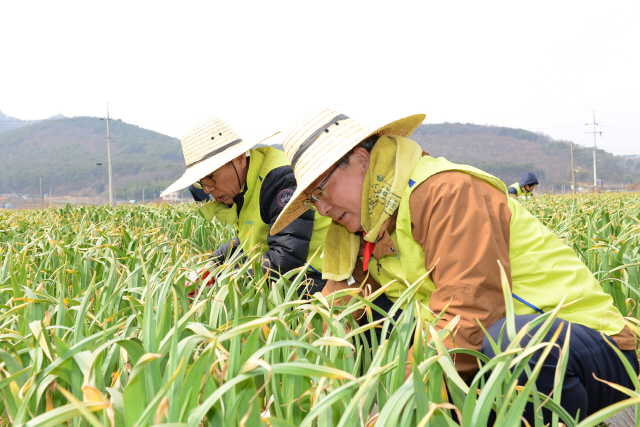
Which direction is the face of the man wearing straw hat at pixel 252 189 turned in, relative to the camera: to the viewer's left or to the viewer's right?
to the viewer's left

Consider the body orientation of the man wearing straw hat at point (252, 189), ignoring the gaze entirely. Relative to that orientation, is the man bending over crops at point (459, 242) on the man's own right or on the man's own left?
on the man's own left

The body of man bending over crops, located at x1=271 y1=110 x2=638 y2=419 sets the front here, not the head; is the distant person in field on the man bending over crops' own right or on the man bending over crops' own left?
on the man bending over crops' own right

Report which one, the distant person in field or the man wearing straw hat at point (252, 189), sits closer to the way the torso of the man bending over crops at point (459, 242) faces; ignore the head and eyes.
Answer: the man wearing straw hat

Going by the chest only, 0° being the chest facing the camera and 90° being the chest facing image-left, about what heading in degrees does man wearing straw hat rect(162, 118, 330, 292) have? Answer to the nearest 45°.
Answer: approximately 45°

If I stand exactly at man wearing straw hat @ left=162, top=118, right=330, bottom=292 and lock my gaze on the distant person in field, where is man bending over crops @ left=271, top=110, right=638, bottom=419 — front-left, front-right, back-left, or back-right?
back-right

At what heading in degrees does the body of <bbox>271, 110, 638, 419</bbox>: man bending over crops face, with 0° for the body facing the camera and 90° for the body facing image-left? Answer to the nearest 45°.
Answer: approximately 90°
